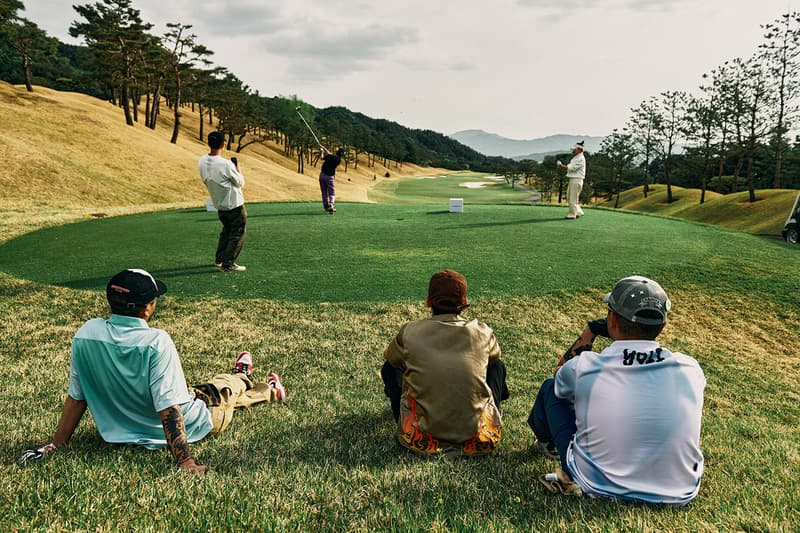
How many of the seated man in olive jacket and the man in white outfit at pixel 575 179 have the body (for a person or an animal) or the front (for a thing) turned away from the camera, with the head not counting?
1

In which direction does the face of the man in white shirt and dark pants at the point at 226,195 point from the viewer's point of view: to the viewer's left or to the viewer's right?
to the viewer's right

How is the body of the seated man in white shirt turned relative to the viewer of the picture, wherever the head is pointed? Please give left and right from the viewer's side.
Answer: facing away from the viewer and to the left of the viewer

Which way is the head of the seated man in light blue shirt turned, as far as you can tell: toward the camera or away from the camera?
away from the camera

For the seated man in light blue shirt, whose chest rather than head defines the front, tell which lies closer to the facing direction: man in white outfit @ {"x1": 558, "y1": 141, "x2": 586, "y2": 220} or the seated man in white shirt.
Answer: the man in white outfit

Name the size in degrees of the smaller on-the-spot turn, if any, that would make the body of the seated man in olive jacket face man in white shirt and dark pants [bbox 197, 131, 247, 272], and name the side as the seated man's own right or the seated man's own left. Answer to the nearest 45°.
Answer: approximately 45° to the seated man's own left

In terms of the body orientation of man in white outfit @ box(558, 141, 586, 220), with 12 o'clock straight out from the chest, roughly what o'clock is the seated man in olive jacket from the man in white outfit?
The seated man in olive jacket is roughly at 9 o'clock from the man in white outfit.

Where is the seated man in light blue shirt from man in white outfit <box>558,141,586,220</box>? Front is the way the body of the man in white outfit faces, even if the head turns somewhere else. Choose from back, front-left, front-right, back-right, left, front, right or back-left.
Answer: left

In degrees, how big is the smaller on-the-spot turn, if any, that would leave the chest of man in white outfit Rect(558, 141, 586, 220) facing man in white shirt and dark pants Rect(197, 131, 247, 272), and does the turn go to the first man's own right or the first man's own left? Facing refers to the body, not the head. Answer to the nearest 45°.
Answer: approximately 45° to the first man's own left

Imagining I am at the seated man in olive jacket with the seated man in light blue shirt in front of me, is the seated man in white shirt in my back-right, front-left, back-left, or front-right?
back-left

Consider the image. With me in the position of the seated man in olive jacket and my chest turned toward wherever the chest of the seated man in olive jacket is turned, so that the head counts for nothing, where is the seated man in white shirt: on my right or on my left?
on my right

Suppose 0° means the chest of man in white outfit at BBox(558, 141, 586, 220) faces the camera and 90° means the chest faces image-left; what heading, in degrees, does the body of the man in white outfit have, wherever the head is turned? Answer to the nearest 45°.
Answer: approximately 90°

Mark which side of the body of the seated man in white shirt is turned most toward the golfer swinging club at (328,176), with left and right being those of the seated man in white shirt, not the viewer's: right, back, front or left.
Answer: front

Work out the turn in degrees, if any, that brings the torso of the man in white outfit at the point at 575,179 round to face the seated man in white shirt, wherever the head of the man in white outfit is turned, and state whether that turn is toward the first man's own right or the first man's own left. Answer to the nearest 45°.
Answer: approximately 90° to the first man's own left

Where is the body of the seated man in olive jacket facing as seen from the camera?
away from the camera
